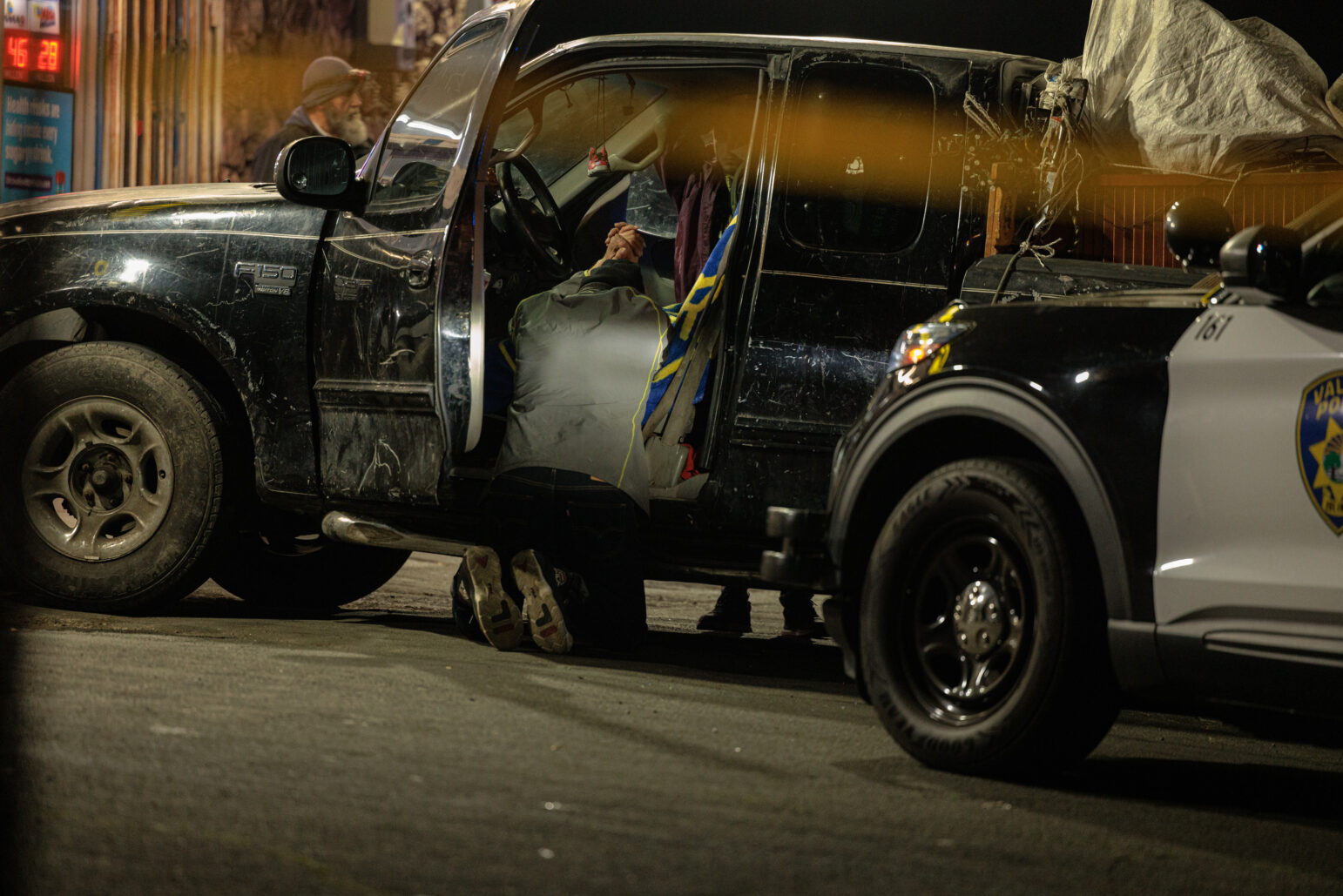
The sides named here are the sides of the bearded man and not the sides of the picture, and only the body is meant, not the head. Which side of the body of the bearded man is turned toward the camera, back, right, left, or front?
right

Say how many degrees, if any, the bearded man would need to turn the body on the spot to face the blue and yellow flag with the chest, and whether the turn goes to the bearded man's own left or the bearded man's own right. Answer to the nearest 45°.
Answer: approximately 90° to the bearded man's own right

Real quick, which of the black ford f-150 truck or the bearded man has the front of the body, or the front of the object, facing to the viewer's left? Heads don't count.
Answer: the black ford f-150 truck

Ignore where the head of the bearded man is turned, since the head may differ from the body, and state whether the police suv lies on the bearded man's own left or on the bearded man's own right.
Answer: on the bearded man's own right

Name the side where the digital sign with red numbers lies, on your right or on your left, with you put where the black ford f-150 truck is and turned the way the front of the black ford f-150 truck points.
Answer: on your right

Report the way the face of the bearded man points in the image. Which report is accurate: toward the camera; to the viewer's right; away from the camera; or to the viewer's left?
to the viewer's right

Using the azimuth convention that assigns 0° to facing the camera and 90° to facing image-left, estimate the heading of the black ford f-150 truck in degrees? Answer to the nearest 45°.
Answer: approximately 90°

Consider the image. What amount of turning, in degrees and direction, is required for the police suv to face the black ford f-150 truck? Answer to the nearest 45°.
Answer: approximately 45° to its right

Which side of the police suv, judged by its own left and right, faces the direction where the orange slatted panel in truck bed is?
right

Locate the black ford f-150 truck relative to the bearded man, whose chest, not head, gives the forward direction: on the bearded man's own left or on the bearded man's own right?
on the bearded man's own right

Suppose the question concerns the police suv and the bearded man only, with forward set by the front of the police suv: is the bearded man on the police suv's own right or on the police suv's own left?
on the police suv's own right

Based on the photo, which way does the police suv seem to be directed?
to the viewer's left

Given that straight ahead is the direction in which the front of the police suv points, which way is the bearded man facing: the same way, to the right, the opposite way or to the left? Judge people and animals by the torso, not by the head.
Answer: the opposite way
